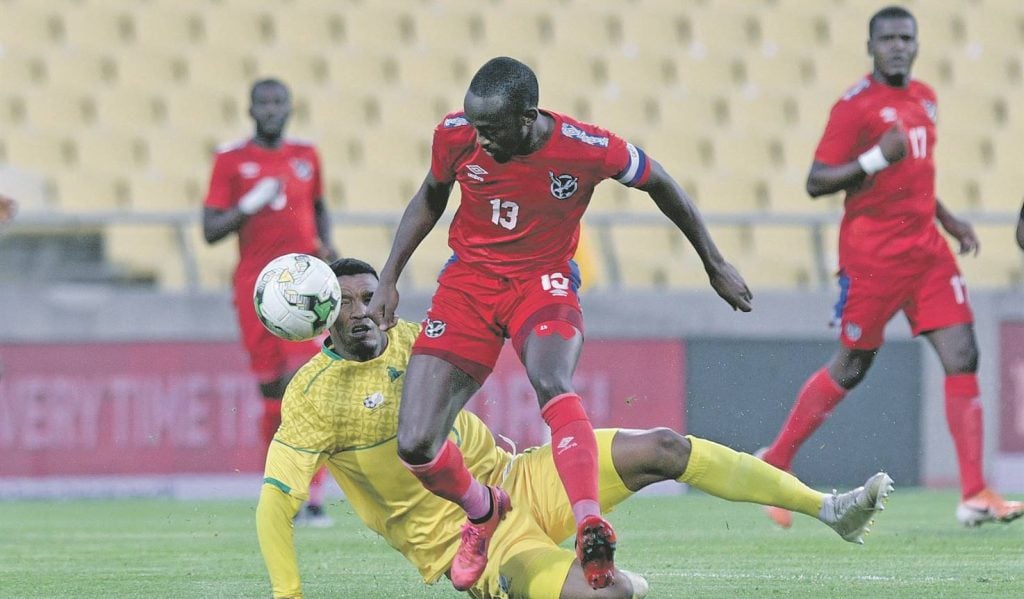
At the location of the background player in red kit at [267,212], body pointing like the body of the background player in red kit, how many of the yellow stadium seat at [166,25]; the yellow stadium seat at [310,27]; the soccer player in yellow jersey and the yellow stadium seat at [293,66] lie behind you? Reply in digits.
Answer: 3

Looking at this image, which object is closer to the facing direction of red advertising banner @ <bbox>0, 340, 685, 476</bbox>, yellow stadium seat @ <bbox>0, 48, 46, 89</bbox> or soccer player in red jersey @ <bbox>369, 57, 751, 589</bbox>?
the soccer player in red jersey

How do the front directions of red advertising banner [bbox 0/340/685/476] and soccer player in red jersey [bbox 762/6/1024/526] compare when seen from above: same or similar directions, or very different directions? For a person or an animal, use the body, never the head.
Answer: same or similar directions

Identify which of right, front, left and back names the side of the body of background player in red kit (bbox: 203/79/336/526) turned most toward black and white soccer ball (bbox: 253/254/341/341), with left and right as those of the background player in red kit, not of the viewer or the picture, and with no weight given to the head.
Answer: front

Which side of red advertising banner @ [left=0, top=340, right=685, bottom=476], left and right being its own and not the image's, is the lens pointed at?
front

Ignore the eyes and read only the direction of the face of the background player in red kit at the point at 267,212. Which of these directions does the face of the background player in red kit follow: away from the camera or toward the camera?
toward the camera

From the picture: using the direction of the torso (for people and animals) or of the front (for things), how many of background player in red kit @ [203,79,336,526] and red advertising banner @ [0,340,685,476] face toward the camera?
2

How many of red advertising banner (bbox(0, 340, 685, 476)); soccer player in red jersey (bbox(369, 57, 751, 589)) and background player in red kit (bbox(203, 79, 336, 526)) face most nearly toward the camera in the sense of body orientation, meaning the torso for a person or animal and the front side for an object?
3

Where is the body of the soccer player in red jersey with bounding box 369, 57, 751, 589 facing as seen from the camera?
toward the camera

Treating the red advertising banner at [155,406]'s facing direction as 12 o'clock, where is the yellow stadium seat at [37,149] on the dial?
The yellow stadium seat is roughly at 5 o'clock from the red advertising banner.

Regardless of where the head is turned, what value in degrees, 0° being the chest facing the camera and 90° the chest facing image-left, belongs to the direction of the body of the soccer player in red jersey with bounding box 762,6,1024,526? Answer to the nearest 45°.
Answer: approximately 315°

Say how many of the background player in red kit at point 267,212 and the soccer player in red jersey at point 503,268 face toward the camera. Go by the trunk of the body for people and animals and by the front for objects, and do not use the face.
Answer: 2

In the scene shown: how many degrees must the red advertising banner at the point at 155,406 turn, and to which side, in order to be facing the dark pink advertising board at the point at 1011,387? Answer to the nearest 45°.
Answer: approximately 90° to its left

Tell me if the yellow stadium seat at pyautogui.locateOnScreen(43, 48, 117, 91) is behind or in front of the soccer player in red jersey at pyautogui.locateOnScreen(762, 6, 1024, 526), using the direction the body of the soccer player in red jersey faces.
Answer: behind
